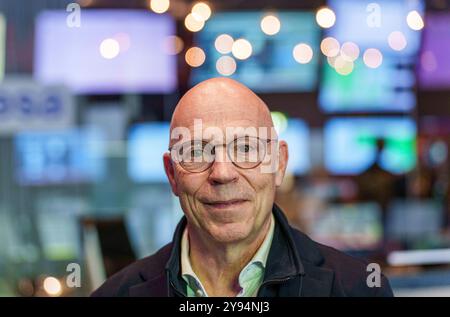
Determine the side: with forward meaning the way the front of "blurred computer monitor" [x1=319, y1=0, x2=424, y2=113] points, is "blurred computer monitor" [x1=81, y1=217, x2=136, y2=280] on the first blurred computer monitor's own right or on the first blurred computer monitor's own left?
on the first blurred computer monitor's own right

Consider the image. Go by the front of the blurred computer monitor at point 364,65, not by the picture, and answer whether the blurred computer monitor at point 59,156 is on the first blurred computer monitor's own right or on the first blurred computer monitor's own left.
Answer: on the first blurred computer monitor's own right

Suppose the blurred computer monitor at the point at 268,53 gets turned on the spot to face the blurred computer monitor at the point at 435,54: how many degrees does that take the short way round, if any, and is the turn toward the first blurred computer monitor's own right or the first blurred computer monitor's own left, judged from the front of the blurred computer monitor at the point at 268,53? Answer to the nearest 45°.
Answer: approximately 135° to the first blurred computer monitor's own left

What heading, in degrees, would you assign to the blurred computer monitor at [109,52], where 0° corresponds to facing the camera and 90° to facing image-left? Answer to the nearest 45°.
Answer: approximately 0°

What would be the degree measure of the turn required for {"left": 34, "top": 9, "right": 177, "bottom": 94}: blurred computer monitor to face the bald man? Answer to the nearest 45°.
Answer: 0° — it already faces them

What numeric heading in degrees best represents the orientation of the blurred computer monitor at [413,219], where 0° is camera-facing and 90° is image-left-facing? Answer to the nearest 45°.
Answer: approximately 0°

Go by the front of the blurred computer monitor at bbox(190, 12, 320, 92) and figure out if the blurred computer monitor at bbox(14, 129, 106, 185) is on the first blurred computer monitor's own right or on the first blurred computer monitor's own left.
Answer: on the first blurred computer monitor's own right
